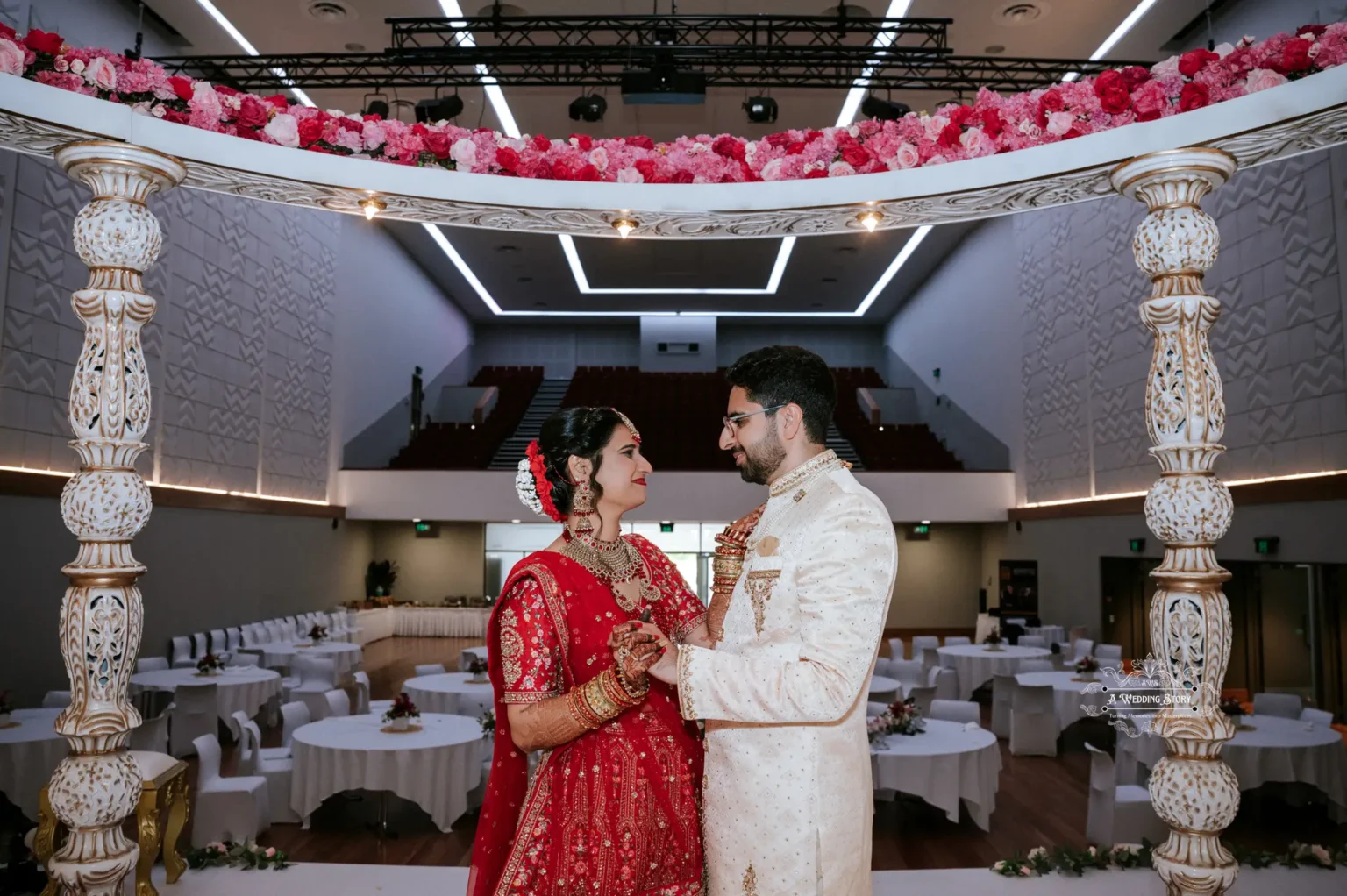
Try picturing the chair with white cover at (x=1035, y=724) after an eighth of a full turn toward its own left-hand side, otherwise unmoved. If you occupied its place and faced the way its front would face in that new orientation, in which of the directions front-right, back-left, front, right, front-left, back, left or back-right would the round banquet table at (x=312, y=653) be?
front-left

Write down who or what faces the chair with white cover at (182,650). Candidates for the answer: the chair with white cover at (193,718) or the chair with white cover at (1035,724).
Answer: the chair with white cover at (193,718)

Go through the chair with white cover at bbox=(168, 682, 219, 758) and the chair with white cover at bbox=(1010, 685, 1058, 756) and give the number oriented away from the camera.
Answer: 2

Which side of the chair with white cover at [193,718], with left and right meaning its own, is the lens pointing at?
back

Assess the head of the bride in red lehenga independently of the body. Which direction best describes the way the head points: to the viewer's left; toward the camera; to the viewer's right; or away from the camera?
to the viewer's right

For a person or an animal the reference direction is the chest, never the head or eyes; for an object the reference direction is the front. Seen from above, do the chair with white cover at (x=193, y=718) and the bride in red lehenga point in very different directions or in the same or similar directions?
very different directions

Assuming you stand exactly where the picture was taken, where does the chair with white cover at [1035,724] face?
facing away from the viewer

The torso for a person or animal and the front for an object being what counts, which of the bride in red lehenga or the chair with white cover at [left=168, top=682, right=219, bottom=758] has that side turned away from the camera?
the chair with white cover

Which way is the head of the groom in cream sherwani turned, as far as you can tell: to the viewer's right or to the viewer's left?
to the viewer's left

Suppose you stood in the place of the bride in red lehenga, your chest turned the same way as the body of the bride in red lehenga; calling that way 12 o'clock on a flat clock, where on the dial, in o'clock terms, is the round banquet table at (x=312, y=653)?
The round banquet table is roughly at 7 o'clock from the bride in red lehenga.

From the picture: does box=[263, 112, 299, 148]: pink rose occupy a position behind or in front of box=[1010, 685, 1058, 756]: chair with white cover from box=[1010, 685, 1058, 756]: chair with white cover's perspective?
behind

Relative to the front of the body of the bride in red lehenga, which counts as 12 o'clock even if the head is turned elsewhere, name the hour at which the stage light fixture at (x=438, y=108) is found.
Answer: The stage light fixture is roughly at 7 o'clock from the bride in red lehenga.

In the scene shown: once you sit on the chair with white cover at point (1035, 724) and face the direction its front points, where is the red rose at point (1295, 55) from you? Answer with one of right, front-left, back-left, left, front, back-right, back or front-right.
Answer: back
